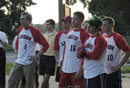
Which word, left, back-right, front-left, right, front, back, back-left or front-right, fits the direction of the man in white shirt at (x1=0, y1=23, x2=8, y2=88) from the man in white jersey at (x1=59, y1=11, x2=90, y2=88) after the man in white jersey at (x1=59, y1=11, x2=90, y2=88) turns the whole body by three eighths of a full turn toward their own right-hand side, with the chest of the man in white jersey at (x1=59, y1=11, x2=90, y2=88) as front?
front-left

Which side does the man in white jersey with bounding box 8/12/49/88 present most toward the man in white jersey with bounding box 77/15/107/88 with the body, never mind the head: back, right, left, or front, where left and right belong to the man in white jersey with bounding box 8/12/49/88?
left

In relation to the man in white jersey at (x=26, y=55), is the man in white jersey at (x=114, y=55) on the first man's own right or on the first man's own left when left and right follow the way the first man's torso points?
on the first man's own left

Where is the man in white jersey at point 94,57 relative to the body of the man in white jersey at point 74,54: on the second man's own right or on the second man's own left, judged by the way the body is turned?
on the second man's own left

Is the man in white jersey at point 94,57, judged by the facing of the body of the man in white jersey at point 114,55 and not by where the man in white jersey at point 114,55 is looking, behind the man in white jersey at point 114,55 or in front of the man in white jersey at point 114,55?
in front

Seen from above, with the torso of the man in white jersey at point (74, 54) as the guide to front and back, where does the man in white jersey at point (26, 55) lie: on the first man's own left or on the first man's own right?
on the first man's own right

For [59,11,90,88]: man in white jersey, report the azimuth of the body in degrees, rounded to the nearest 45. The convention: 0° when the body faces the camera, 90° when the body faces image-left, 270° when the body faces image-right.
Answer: approximately 45°

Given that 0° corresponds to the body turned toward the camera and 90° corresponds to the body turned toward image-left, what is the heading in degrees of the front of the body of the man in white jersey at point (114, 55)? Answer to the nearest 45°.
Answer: approximately 45°

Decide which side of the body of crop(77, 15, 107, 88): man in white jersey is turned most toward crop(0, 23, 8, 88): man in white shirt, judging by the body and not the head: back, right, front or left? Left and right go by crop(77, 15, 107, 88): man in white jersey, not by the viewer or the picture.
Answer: right

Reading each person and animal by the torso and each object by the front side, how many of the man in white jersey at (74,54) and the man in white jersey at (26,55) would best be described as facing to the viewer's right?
0
